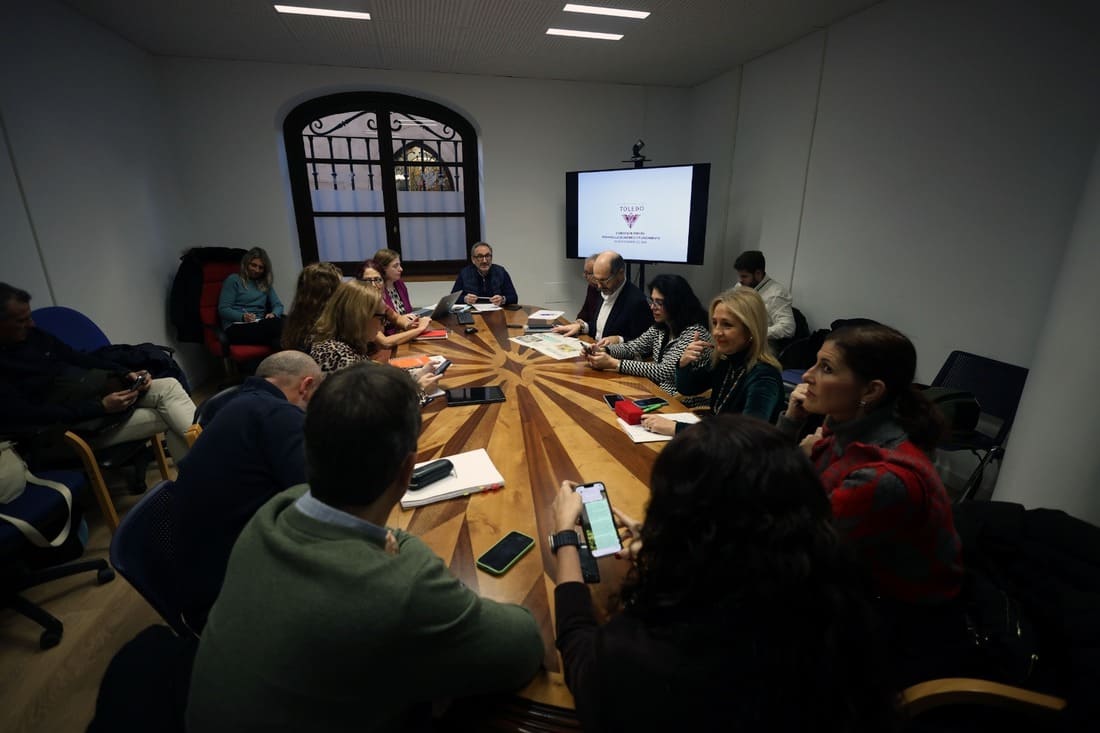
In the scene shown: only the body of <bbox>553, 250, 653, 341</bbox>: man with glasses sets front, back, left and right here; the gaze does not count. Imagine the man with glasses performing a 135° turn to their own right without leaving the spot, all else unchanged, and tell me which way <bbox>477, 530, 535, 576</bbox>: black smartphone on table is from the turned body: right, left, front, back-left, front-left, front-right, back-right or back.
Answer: back

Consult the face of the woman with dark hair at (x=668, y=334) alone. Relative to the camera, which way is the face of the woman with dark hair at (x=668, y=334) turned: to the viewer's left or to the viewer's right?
to the viewer's left

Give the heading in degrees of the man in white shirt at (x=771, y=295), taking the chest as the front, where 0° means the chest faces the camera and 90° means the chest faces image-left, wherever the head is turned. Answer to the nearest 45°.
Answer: approximately 90°

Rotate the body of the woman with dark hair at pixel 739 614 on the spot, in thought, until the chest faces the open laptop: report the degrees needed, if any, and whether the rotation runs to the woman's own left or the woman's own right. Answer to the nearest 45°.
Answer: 0° — they already face it

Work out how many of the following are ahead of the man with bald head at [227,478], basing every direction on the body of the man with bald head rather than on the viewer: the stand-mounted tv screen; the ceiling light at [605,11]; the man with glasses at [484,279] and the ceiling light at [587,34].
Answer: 4

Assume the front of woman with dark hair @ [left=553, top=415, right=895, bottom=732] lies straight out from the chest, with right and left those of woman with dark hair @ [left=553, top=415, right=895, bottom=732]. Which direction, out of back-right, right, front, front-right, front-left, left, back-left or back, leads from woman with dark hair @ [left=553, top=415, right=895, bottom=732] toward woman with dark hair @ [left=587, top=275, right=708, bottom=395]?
front-right

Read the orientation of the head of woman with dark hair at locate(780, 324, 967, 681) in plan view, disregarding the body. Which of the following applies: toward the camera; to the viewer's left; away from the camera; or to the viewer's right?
to the viewer's left

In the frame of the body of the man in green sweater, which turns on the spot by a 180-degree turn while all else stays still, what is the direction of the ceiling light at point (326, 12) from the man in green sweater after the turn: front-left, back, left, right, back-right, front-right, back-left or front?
back-right

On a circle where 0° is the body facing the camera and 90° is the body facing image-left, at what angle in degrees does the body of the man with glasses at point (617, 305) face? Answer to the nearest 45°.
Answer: approximately 45°

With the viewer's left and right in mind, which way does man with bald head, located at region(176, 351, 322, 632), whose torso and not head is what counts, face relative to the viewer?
facing away from the viewer and to the right of the viewer

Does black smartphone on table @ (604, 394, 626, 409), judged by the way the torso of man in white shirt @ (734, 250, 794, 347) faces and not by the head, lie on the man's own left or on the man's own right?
on the man's own left

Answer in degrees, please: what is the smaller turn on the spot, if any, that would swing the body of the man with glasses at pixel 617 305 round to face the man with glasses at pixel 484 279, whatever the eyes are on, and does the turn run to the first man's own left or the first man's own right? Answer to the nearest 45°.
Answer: approximately 90° to the first man's own right

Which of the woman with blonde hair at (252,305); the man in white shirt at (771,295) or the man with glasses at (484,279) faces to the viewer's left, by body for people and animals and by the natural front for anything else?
the man in white shirt

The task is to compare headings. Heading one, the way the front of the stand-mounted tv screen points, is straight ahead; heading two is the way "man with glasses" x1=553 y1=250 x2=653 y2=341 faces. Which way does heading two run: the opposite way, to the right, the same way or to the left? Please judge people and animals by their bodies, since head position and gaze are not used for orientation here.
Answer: the same way

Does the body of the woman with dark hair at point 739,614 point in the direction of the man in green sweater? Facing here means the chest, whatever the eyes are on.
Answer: no

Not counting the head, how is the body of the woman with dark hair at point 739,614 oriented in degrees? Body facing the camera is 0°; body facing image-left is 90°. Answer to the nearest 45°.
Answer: approximately 135°

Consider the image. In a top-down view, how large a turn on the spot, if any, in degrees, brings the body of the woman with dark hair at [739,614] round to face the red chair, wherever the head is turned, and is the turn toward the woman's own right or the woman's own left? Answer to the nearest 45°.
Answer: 0° — they already face it

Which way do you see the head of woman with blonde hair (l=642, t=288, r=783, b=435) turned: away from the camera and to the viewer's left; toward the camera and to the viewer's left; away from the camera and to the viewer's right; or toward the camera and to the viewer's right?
toward the camera and to the viewer's left

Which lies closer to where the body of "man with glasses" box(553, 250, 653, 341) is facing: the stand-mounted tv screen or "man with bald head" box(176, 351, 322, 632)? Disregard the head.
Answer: the man with bald head
